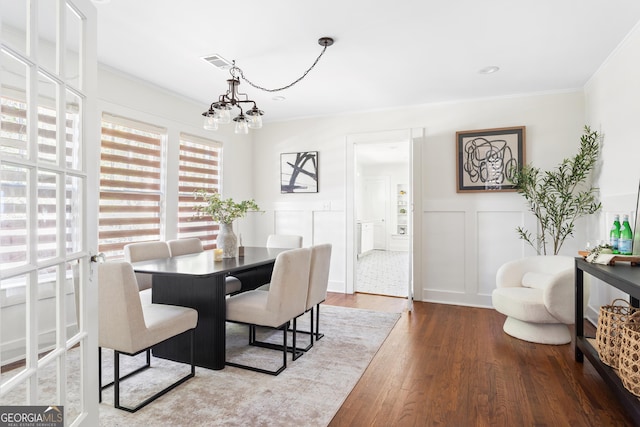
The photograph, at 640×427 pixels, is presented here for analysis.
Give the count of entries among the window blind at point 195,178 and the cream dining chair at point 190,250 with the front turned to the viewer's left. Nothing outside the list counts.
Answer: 0

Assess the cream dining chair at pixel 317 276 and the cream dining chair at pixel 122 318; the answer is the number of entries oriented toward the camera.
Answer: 0

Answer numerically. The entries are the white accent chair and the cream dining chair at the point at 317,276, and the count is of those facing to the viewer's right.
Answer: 0

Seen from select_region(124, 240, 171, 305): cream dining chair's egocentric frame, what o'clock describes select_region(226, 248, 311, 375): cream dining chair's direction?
select_region(226, 248, 311, 375): cream dining chair is roughly at 12 o'clock from select_region(124, 240, 171, 305): cream dining chair.

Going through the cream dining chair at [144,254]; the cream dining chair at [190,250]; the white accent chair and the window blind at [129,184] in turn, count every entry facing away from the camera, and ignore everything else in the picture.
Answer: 0

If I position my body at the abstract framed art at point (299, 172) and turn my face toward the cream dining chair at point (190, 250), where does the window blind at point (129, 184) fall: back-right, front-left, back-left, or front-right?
front-right

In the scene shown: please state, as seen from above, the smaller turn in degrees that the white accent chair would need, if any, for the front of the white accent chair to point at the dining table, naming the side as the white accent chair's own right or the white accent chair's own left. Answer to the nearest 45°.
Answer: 0° — it already faces it

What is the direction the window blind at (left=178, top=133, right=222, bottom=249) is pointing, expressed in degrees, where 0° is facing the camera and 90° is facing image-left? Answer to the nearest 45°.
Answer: approximately 315°

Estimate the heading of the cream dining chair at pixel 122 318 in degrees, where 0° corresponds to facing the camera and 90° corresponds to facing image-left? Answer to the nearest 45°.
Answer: approximately 225°

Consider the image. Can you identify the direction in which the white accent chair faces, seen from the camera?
facing the viewer and to the left of the viewer

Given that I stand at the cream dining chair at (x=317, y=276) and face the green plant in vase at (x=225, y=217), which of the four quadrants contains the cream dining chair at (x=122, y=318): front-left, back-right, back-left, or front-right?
front-left

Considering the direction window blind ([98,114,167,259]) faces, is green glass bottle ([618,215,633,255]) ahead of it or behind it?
ahead

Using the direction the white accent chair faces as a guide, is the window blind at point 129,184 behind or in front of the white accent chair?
in front

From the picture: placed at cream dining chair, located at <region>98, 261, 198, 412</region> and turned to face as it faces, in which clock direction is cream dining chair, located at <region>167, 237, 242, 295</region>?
cream dining chair, located at <region>167, 237, 242, 295</region> is roughly at 11 o'clock from cream dining chair, located at <region>98, 261, 198, 412</region>.

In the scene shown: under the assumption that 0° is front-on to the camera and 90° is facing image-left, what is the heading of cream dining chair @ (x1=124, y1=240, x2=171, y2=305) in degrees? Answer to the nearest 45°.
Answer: approximately 315°

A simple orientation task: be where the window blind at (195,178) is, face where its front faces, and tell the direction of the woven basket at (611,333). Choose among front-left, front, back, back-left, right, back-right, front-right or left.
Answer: front

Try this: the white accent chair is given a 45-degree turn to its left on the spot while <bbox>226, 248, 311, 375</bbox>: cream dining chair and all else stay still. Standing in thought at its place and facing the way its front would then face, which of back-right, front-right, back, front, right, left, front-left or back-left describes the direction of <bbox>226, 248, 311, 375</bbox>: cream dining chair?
front-right

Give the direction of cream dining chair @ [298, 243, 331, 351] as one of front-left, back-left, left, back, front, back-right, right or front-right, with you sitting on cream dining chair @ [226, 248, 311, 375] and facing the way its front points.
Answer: right

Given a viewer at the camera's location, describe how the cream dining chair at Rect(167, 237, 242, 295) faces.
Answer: facing the viewer and to the right of the viewer
